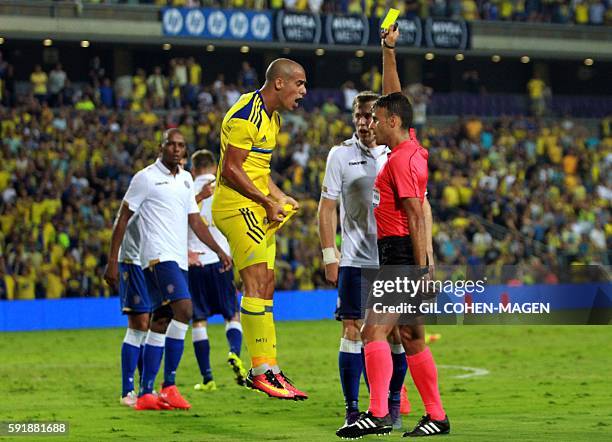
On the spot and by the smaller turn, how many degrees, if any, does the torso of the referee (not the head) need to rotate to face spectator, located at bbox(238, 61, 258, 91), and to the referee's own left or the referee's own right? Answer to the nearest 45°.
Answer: approximately 90° to the referee's own right

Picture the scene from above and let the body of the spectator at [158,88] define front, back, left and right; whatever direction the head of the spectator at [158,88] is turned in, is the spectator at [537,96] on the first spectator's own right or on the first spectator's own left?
on the first spectator's own left

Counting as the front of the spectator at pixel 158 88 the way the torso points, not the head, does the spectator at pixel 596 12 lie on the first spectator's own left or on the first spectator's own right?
on the first spectator's own left

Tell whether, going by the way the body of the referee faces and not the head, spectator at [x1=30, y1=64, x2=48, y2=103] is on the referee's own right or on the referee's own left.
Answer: on the referee's own right

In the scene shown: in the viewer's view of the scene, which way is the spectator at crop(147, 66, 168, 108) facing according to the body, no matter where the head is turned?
toward the camera

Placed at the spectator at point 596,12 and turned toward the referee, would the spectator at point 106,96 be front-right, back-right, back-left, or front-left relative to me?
front-right

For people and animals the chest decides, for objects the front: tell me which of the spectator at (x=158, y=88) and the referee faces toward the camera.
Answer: the spectator

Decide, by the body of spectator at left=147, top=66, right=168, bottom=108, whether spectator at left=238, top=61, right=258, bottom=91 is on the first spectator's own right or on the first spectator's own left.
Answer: on the first spectator's own left

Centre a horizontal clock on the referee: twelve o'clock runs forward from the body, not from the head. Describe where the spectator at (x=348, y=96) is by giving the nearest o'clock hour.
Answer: The spectator is roughly at 3 o'clock from the referee.

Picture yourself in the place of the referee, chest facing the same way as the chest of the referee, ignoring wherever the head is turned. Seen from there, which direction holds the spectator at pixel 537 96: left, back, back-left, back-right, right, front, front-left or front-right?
right

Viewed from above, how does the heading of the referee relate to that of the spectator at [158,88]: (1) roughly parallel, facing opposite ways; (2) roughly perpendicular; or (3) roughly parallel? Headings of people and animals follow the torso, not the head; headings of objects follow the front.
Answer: roughly perpendicular

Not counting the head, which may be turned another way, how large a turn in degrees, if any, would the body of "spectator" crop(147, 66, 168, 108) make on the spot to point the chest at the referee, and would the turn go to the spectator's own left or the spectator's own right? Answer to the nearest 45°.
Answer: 0° — they already face them

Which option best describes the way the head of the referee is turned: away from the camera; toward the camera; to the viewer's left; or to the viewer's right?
to the viewer's left

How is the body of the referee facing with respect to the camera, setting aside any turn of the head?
to the viewer's left
